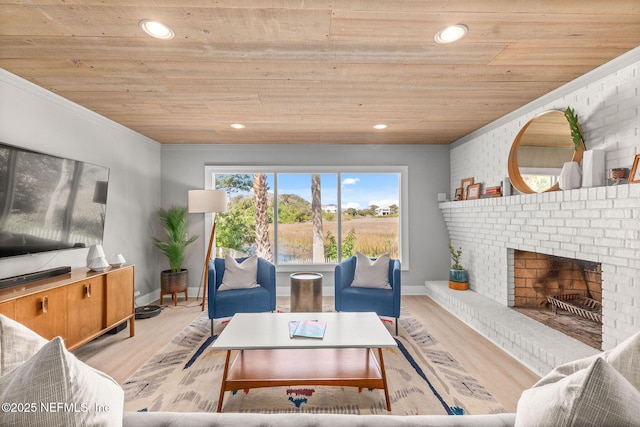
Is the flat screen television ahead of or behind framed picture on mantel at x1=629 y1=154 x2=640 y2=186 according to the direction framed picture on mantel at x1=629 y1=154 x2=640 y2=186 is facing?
ahead

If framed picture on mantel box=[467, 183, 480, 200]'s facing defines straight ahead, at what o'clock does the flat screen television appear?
The flat screen television is roughly at 12 o'clock from the framed picture on mantel.

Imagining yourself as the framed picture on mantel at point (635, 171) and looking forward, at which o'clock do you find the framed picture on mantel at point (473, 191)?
the framed picture on mantel at point (473, 191) is roughly at 3 o'clock from the framed picture on mantel at point (635, 171).

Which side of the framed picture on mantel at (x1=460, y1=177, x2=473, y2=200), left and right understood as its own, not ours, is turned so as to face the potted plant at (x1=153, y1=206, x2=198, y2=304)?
front

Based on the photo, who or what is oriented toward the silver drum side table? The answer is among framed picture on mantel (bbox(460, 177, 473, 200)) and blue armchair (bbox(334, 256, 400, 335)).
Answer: the framed picture on mantel

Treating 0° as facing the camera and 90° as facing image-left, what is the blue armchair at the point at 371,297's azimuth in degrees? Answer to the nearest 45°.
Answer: approximately 0°

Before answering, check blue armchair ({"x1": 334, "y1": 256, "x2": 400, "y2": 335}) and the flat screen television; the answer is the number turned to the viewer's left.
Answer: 0

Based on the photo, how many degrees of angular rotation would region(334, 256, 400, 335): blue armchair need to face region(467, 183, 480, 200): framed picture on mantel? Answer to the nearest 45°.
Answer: approximately 135° to its left

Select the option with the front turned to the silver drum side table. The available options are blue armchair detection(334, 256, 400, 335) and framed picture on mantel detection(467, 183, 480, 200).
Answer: the framed picture on mantel

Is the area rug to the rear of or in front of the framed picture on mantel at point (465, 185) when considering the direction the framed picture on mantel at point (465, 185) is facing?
in front
